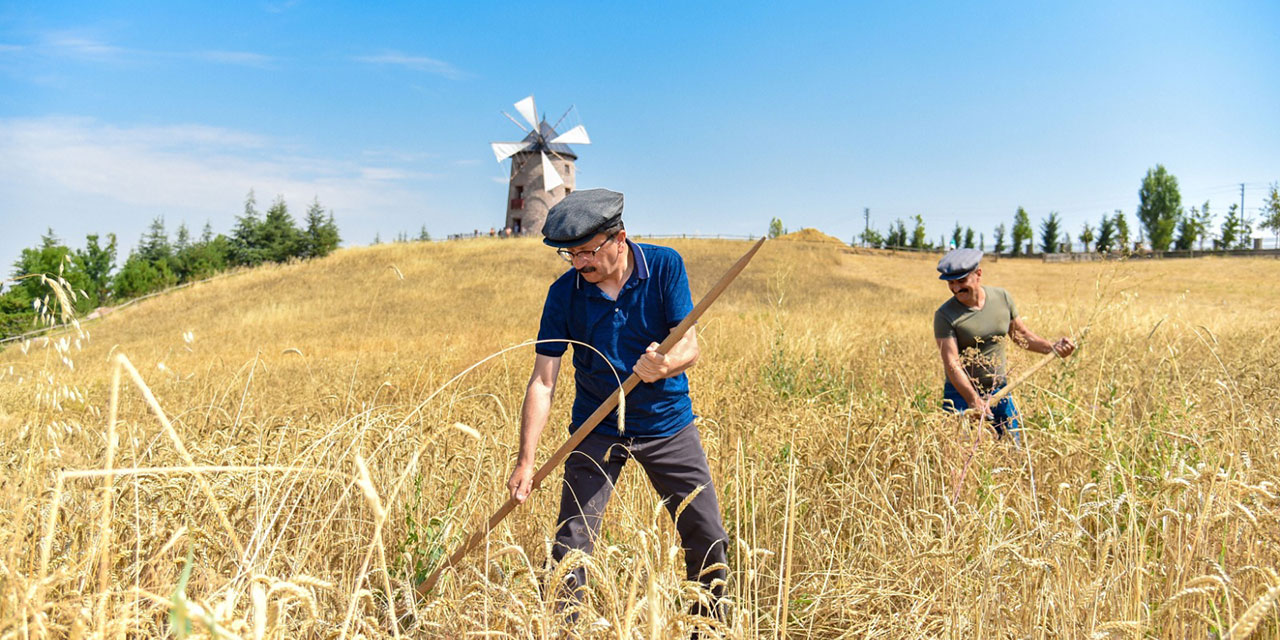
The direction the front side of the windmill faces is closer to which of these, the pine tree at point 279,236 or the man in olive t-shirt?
the man in olive t-shirt

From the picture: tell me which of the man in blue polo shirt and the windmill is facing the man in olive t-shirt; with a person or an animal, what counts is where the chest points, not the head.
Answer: the windmill

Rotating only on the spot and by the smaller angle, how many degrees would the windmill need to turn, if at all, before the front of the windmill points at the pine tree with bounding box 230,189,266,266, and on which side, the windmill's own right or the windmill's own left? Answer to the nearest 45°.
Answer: approximately 90° to the windmill's own right

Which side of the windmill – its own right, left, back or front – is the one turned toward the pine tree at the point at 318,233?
right

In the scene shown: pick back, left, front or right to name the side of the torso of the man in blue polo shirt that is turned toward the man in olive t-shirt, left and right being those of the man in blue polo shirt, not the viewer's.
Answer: back

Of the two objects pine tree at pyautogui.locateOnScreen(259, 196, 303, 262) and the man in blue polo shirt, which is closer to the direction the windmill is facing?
the man in blue polo shirt

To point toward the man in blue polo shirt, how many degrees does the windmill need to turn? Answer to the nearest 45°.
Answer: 0° — it already faces them
